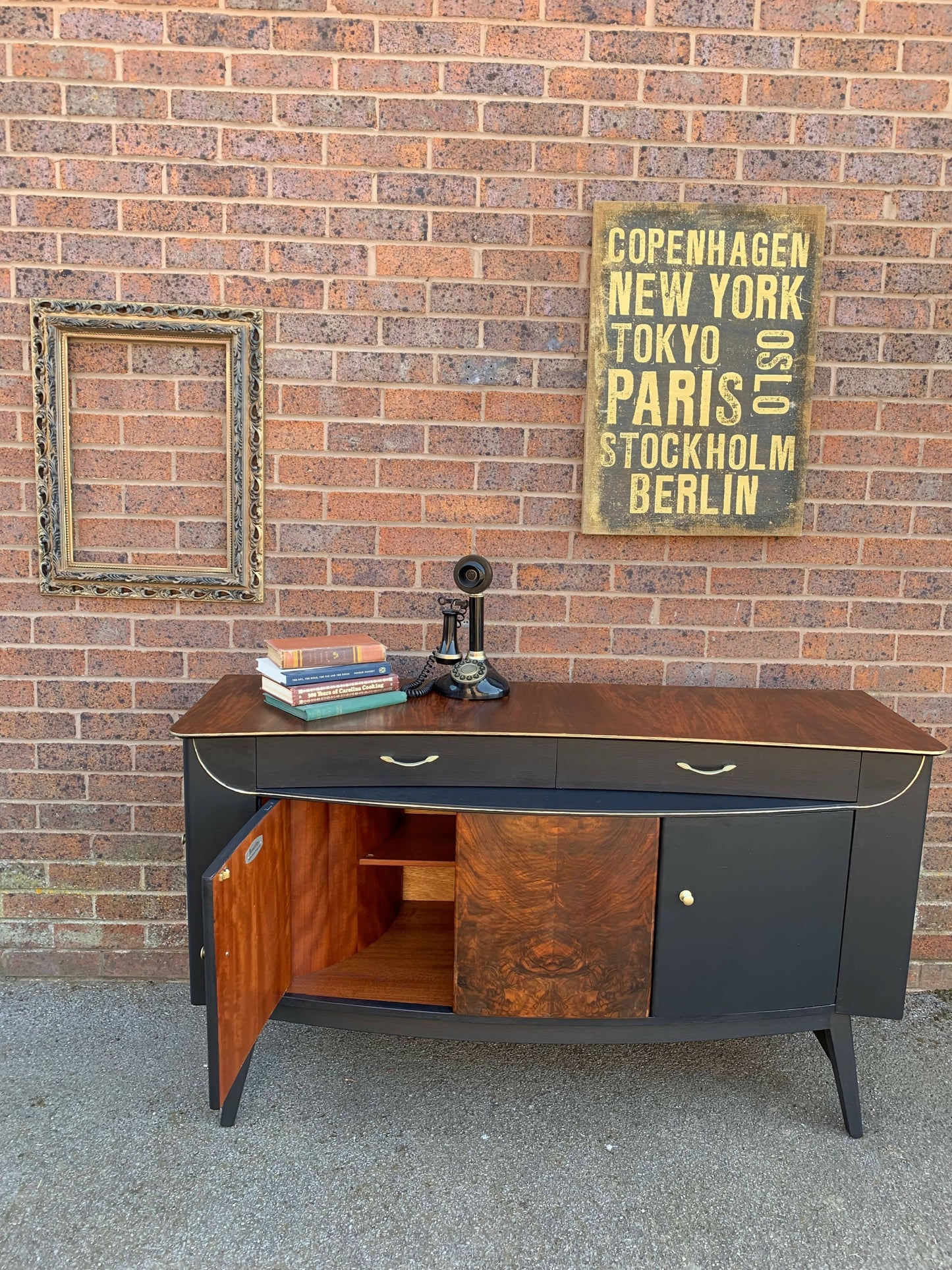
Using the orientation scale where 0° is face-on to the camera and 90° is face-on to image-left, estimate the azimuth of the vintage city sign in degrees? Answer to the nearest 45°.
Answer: approximately 0°

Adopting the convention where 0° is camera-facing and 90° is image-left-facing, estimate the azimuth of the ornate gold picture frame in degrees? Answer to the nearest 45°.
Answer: approximately 0°

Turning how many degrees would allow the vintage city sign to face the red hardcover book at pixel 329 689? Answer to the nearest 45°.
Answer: approximately 45° to its right

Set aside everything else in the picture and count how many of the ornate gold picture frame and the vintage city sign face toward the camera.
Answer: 2

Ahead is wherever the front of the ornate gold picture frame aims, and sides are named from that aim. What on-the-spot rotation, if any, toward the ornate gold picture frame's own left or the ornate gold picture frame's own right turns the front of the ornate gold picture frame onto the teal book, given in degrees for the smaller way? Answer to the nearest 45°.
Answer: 0° — it already faces it

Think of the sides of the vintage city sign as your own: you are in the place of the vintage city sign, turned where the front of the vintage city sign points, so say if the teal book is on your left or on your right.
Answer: on your right
